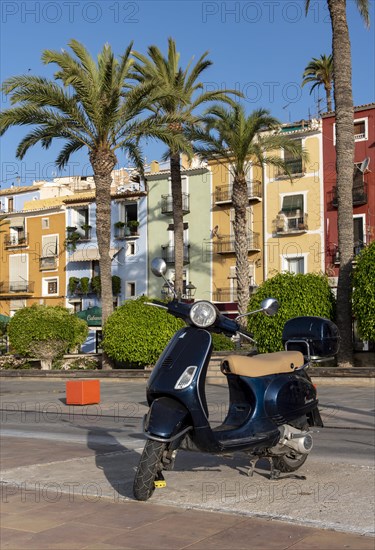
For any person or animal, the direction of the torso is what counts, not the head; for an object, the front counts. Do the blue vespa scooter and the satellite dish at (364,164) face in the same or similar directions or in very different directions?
same or similar directions

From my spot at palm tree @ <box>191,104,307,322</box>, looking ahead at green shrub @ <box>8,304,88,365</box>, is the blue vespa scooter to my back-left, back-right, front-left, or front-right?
front-left

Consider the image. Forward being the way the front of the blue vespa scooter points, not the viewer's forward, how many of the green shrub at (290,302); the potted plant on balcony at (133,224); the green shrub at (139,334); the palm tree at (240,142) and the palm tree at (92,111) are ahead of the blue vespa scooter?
0

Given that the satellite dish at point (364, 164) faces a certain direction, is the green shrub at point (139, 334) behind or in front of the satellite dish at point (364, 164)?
in front

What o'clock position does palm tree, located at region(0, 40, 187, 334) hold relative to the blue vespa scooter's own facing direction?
The palm tree is roughly at 4 o'clock from the blue vespa scooter.

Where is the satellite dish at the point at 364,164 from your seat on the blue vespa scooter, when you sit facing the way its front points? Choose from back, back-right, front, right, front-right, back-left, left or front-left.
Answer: back-right

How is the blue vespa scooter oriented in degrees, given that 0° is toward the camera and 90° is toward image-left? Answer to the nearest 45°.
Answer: approximately 45°

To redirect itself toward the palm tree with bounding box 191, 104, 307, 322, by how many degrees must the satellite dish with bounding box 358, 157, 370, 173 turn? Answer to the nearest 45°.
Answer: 0° — it already faces it

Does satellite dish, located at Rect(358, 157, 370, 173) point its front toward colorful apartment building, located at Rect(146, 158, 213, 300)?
no

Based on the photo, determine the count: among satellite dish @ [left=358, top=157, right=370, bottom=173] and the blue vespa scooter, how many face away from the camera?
0

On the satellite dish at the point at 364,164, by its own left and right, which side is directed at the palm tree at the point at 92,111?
front

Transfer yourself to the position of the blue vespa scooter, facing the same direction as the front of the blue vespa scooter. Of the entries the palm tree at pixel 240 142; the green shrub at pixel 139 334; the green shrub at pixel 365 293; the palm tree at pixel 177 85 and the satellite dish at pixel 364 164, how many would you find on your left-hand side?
0

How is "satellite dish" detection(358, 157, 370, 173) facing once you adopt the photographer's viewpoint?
facing the viewer and to the left of the viewer

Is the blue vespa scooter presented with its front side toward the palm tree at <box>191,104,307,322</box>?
no

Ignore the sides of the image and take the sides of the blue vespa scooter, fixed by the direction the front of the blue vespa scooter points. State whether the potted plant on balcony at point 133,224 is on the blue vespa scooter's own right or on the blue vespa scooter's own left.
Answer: on the blue vespa scooter's own right

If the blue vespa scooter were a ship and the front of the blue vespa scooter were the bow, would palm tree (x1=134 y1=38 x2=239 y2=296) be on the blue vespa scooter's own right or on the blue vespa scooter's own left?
on the blue vespa scooter's own right

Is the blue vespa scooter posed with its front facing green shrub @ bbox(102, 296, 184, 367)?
no
